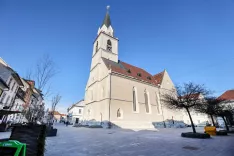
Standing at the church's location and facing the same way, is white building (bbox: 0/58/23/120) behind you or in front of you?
in front

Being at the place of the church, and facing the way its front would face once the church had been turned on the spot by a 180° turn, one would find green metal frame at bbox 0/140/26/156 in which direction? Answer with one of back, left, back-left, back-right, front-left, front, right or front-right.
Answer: back-right

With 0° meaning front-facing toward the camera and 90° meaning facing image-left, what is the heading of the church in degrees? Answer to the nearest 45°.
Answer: approximately 45°

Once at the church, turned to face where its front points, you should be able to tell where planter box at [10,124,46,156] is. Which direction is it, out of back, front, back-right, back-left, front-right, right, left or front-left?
front-left

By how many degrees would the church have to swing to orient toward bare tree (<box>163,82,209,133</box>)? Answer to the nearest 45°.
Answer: approximately 90° to its left
